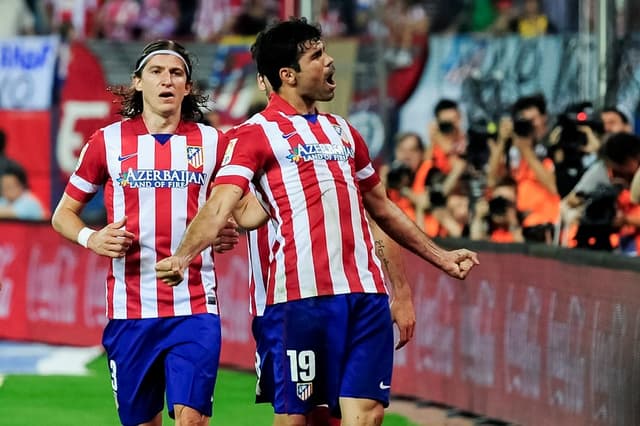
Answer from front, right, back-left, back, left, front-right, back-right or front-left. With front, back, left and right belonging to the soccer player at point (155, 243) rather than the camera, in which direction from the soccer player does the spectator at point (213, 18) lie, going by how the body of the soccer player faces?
back

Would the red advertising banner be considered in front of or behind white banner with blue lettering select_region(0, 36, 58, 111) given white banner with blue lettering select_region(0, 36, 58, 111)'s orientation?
in front

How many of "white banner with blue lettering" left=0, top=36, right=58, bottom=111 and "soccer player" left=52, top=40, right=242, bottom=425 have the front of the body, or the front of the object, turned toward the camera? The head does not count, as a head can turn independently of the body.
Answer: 2

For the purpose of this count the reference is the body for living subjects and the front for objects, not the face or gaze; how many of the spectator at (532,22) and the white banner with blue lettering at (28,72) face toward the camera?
2

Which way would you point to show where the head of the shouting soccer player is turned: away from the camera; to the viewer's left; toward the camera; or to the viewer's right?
to the viewer's right

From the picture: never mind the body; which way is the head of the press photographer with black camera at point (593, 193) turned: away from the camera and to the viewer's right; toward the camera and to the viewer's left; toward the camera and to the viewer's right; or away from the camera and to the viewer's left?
toward the camera and to the viewer's left

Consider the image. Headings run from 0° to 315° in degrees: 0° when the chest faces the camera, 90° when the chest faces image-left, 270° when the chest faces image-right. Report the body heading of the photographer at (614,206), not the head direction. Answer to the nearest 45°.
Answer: approximately 45°
